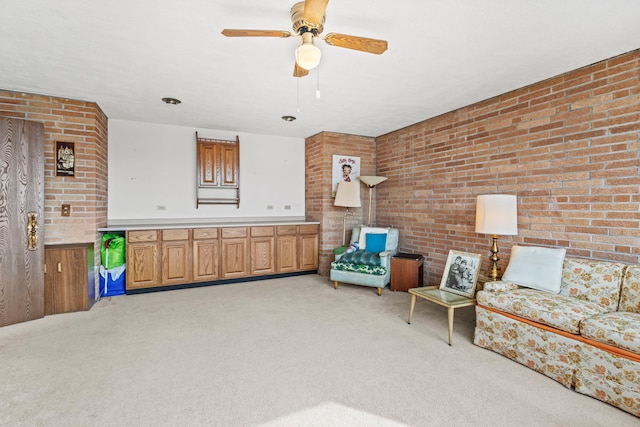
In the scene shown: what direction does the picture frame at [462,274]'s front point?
toward the camera

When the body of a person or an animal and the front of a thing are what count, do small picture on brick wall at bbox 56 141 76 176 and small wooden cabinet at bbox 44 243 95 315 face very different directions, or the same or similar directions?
same or similar directions

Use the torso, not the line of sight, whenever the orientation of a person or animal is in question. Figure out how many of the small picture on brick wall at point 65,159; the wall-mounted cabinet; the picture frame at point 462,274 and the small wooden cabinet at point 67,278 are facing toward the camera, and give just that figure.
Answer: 4

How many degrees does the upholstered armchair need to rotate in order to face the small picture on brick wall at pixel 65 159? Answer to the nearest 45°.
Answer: approximately 45° to its right

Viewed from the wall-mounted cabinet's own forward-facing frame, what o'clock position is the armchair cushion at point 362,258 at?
The armchair cushion is roughly at 10 o'clock from the wall-mounted cabinet.

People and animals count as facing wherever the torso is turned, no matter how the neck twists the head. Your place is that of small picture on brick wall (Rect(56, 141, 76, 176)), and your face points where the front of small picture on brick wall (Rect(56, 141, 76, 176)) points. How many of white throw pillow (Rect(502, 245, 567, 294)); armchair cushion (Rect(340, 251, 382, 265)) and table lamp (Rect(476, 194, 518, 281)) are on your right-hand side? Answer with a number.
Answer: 0

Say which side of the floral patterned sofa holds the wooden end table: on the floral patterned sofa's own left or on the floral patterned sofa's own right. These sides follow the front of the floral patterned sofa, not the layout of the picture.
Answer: on the floral patterned sofa's own right

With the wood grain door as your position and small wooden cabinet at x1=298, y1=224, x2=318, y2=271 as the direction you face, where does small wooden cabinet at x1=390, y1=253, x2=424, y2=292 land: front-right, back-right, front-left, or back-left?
front-right

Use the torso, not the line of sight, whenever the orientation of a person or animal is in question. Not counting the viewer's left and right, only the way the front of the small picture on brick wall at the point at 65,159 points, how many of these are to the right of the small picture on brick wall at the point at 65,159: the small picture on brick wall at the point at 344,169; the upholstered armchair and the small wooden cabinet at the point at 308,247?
0

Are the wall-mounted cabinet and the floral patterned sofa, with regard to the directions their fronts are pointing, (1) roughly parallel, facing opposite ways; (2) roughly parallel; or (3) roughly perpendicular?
roughly perpendicular

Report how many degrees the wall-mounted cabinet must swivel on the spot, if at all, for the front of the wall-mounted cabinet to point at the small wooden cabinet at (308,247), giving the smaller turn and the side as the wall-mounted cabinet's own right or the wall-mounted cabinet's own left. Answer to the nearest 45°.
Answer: approximately 90° to the wall-mounted cabinet's own left

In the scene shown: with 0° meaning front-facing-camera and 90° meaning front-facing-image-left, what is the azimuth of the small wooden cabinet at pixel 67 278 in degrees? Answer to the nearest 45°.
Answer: approximately 0°

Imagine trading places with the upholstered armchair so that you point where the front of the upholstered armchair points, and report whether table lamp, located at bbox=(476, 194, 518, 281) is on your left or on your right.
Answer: on your left

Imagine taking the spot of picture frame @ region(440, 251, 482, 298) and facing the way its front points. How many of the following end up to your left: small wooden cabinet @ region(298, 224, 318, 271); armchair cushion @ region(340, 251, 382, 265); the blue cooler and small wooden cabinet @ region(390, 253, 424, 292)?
0

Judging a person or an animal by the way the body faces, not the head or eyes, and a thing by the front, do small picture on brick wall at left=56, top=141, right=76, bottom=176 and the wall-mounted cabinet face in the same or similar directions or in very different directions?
same or similar directions

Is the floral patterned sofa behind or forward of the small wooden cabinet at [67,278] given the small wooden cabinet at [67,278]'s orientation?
forward

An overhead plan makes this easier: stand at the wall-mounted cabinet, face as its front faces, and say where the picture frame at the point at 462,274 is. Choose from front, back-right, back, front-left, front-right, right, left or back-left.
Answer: front-left

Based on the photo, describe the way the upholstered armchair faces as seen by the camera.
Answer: facing the viewer and to the left of the viewer

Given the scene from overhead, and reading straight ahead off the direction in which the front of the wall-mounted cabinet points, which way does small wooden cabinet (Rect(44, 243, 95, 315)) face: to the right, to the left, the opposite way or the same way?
the same way
